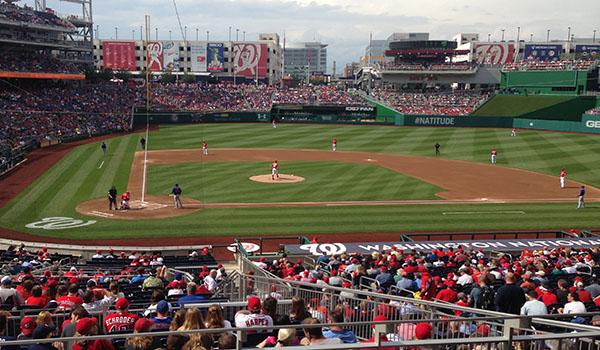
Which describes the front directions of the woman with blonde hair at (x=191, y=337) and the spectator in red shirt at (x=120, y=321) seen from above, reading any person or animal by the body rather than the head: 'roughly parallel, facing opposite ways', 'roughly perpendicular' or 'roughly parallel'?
roughly parallel

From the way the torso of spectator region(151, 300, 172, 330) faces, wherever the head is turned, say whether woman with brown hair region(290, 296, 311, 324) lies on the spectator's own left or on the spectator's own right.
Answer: on the spectator's own right

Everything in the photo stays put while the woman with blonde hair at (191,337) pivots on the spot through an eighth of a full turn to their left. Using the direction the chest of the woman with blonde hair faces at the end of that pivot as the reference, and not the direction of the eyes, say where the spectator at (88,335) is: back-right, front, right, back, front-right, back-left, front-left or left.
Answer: front

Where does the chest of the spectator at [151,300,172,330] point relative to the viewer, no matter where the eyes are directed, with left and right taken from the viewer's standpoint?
facing away from the viewer

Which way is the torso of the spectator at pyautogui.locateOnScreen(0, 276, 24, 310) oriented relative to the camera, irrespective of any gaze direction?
away from the camera

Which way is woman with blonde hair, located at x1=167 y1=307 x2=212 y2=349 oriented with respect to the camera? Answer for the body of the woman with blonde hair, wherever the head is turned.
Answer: away from the camera

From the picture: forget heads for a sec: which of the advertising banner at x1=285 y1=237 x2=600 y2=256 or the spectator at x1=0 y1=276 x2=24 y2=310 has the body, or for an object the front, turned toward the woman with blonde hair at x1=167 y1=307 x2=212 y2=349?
the advertising banner

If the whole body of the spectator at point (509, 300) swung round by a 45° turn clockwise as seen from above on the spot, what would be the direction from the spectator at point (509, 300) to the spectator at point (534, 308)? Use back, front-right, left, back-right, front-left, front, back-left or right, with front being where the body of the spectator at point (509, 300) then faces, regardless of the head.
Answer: right

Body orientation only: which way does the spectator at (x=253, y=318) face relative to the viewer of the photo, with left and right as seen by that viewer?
facing away from the viewer

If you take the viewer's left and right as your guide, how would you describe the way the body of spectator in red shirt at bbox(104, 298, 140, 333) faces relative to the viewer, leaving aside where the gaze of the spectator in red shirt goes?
facing away from the viewer

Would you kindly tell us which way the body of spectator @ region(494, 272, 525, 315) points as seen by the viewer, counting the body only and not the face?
away from the camera

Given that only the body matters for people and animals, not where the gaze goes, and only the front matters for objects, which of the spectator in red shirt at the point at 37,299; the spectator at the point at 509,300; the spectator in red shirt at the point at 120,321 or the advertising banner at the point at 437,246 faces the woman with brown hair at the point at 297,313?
the advertising banner

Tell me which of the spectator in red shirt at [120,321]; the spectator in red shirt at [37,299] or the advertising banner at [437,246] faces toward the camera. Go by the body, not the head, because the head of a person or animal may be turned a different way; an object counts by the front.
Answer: the advertising banner

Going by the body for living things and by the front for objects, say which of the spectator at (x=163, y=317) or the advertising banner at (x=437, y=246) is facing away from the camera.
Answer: the spectator

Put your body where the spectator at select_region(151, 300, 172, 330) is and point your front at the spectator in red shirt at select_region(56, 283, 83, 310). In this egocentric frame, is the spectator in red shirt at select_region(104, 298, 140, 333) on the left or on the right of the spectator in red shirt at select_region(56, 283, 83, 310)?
left

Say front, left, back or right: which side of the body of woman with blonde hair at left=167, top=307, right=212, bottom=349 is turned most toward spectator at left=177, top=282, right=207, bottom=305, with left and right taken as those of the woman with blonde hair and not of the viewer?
front

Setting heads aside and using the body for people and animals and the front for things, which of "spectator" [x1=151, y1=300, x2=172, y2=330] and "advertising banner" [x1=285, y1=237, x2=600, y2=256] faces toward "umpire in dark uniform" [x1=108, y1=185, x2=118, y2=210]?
the spectator

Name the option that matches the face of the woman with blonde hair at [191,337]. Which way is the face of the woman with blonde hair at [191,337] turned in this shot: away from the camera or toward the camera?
away from the camera

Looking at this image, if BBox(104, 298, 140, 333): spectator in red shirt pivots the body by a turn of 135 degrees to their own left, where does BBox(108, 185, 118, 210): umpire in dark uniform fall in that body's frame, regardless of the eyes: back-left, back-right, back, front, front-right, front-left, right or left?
back-right

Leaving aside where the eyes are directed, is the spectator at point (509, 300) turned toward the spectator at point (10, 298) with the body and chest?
no
